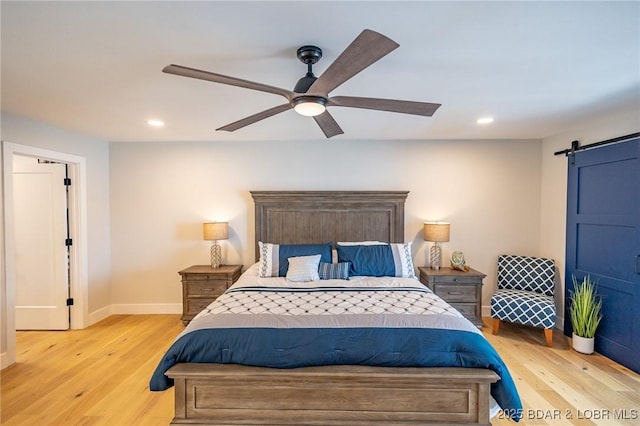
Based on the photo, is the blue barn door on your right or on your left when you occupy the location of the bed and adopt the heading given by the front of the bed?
on your left

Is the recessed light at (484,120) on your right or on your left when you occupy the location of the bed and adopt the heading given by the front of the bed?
on your left

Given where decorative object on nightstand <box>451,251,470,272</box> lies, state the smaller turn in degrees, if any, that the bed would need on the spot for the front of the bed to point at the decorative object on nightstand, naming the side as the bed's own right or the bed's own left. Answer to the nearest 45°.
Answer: approximately 135° to the bed's own left

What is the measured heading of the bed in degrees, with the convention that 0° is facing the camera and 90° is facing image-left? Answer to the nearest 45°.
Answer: approximately 0°

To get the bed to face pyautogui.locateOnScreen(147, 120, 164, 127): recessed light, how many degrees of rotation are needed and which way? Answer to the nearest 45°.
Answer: approximately 135° to its right

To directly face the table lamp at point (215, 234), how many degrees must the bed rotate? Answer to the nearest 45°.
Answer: approximately 135° to its right

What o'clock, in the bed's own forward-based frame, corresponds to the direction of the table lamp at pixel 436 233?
The table lamp is roughly at 7 o'clock from the bed.

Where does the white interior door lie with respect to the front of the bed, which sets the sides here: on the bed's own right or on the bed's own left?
on the bed's own right
